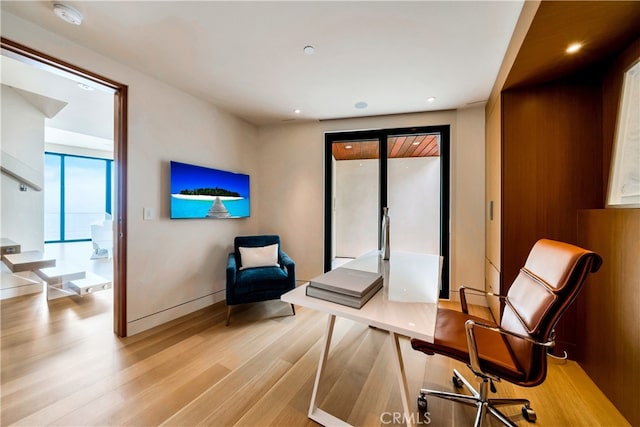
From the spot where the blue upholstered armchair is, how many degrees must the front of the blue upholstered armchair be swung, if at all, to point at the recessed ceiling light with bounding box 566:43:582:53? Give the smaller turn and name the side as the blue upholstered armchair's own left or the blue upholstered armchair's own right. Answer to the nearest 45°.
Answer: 0° — it already faces it

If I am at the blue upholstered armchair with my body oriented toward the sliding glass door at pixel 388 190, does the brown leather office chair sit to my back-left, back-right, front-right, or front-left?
front-right

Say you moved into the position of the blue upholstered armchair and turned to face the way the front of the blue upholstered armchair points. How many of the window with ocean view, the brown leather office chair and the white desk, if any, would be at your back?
1

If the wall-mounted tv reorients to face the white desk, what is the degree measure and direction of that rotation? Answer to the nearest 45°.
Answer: approximately 45° to its right

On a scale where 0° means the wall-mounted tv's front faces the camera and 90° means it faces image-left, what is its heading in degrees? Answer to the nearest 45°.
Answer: approximately 315°

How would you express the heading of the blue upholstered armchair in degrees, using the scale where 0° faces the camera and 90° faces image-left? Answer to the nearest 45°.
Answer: approximately 315°

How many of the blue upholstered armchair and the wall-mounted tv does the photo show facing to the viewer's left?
0

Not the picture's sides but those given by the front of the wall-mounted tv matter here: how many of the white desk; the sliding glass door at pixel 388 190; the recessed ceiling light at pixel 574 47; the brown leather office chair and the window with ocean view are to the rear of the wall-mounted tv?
1

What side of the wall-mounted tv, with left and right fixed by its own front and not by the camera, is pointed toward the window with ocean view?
back

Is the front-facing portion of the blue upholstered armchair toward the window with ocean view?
no

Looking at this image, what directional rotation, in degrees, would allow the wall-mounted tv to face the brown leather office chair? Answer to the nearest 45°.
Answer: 0° — it already faces it

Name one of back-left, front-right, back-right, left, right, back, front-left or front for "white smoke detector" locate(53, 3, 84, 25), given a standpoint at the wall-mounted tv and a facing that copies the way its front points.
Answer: right
